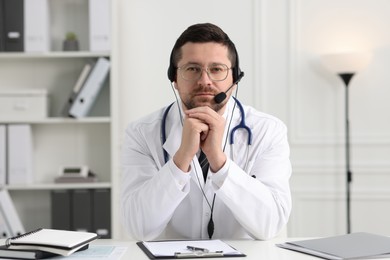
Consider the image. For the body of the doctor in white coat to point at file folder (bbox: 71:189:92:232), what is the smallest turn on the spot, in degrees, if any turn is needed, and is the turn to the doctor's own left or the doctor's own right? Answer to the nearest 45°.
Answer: approximately 135° to the doctor's own right

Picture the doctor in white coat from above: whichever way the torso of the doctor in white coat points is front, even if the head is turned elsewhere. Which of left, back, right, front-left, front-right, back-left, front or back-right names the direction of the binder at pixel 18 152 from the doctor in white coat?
back-right

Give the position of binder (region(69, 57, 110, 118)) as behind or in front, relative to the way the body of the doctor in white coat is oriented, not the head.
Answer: behind

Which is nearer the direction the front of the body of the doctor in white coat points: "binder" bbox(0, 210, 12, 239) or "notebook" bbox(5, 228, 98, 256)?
the notebook

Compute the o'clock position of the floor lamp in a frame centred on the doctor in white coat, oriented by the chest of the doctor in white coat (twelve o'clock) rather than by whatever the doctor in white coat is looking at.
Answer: The floor lamp is roughly at 7 o'clock from the doctor in white coat.

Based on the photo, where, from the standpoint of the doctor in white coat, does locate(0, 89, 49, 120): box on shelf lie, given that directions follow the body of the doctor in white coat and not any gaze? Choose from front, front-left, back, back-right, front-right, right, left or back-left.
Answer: back-right

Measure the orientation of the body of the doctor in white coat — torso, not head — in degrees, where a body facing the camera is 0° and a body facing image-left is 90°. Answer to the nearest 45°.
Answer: approximately 0°

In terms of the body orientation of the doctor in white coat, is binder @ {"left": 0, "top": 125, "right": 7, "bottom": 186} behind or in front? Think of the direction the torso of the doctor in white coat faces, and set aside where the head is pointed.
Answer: behind

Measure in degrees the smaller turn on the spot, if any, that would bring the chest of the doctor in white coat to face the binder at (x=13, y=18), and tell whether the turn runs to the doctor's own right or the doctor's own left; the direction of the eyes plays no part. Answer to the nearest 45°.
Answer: approximately 135° to the doctor's own right

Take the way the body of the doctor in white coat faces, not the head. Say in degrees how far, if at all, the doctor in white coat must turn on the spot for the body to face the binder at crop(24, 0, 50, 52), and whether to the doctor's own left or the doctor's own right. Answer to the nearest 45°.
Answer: approximately 135° to the doctor's own right
